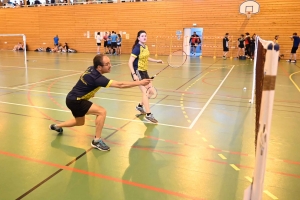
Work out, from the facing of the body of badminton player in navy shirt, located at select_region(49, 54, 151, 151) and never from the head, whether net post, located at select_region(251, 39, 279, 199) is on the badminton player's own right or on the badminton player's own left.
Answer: on the badminton player's own right

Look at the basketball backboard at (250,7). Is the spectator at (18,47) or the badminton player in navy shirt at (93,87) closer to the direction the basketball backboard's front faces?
the badminton player in navy shirt

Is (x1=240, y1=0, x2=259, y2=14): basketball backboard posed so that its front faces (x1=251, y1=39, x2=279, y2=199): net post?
yes

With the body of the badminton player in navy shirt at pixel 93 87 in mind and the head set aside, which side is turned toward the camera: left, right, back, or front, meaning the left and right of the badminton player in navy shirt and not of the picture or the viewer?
right

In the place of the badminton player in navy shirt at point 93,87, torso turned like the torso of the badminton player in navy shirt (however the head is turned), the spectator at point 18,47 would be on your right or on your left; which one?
on your left

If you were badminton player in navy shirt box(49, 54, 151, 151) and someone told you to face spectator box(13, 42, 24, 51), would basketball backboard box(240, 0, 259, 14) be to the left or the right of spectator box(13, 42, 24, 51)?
right

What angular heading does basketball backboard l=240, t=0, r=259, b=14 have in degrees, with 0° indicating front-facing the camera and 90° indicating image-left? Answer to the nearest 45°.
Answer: approximately 0°

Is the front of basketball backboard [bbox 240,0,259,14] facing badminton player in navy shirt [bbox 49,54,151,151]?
yes

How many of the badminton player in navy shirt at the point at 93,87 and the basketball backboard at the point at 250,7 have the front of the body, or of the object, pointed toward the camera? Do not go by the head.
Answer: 1

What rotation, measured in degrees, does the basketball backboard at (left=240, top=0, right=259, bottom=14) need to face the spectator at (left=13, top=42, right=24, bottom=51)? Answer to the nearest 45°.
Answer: approximately 90° to its right
